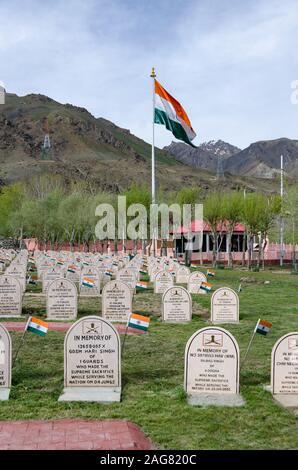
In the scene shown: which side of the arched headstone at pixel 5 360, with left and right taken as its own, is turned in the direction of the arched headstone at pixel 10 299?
back

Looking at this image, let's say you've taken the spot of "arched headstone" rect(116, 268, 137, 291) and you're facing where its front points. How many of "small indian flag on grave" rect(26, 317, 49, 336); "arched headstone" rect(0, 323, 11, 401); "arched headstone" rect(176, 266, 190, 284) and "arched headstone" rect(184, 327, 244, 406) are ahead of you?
3

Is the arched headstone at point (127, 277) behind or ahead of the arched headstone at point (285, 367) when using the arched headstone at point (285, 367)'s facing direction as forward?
behind

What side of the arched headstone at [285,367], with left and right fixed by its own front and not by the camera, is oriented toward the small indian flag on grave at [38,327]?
right

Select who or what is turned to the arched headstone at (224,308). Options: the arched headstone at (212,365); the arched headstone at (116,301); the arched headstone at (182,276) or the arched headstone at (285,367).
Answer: the arched headstone at (182,276)

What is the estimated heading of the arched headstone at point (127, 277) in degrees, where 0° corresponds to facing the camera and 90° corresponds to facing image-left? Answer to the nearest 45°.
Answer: approximately 0°

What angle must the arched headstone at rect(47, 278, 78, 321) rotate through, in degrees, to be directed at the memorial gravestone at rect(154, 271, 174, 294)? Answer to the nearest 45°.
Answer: approximately 135° to its left

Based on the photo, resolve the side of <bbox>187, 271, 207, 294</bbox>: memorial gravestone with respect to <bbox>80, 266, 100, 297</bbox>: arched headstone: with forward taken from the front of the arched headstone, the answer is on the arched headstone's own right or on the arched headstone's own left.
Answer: on the arched headstone's own left

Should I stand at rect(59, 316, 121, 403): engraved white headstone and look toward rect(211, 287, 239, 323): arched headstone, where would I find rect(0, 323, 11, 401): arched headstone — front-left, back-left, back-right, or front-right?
back-left

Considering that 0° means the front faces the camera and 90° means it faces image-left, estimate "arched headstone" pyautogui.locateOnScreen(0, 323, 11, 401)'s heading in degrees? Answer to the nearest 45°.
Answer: approximately 0°

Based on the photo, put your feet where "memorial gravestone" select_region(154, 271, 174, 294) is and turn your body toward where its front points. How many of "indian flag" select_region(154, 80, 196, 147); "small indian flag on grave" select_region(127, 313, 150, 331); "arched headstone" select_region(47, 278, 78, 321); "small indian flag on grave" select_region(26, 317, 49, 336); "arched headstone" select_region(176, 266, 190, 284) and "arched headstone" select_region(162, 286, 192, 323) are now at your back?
2
